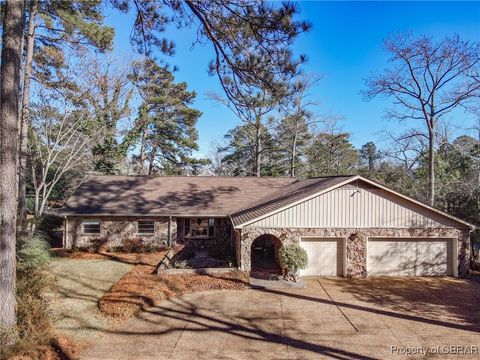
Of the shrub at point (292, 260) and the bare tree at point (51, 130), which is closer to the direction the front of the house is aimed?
the shrub

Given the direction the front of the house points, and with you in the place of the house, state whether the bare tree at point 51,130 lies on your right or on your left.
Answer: on your right

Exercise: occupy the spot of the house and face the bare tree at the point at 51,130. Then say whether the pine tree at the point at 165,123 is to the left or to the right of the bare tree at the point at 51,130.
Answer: right

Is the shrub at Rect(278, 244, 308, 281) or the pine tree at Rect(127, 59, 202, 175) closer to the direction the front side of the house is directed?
the shrub

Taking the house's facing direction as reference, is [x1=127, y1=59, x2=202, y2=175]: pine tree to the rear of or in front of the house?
to the rear

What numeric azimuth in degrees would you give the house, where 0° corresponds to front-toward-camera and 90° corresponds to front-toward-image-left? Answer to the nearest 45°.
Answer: approximately 0°
